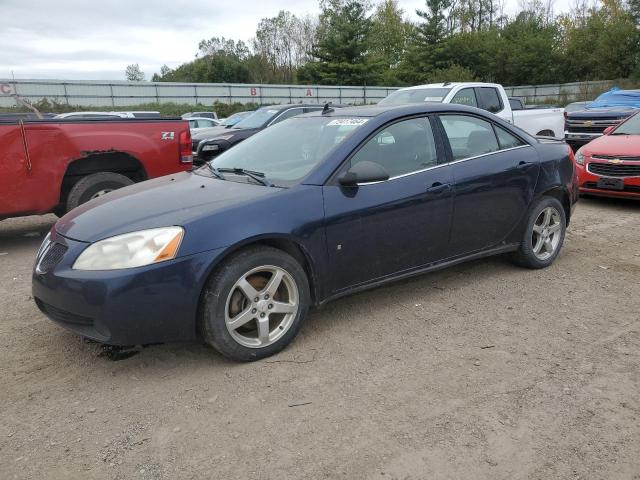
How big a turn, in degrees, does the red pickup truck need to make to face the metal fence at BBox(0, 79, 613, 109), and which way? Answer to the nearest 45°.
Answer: approximately 90° to its right

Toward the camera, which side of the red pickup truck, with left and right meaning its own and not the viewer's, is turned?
left

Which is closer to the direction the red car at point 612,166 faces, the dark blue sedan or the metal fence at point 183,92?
the dark blue sedan

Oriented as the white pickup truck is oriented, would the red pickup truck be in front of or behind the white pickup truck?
in front

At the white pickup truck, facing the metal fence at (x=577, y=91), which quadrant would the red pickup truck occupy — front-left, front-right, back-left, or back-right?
back-left

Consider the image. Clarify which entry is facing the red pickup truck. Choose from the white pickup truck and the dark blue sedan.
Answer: the white pickup truck

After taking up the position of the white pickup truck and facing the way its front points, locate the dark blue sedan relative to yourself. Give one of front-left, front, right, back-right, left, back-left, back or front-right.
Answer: front-left

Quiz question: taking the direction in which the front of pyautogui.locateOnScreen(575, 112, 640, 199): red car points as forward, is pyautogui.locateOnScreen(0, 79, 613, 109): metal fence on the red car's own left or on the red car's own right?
on the red car's own right

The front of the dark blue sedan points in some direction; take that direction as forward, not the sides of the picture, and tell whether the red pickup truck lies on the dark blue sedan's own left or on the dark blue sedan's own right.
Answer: on the dark blue sedan's own right

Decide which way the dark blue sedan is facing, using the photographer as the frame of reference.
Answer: facing the viewer and to the left of the viewer

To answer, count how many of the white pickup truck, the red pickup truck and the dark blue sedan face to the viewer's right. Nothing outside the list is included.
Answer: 0

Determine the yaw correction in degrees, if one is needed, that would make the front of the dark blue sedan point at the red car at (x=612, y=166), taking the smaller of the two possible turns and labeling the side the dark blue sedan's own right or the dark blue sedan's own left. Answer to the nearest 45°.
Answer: approximately 180°

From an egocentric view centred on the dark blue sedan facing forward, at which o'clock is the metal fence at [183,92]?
The metal fence is roughly at 4 o'clock from the dark blue sedan.
